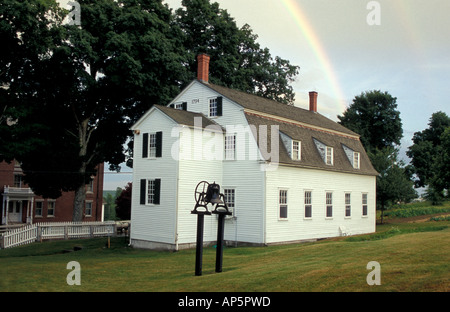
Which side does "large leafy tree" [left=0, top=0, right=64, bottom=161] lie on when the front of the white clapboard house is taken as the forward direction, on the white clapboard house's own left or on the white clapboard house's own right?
on the white clapboard house's own right

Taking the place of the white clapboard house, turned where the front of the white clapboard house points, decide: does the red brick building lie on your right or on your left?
on your right

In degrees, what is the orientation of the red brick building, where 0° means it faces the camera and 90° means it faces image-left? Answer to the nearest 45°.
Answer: approximately 0°

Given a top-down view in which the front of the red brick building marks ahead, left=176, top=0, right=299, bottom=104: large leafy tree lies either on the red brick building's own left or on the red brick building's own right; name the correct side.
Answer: on the red brick building's own left
